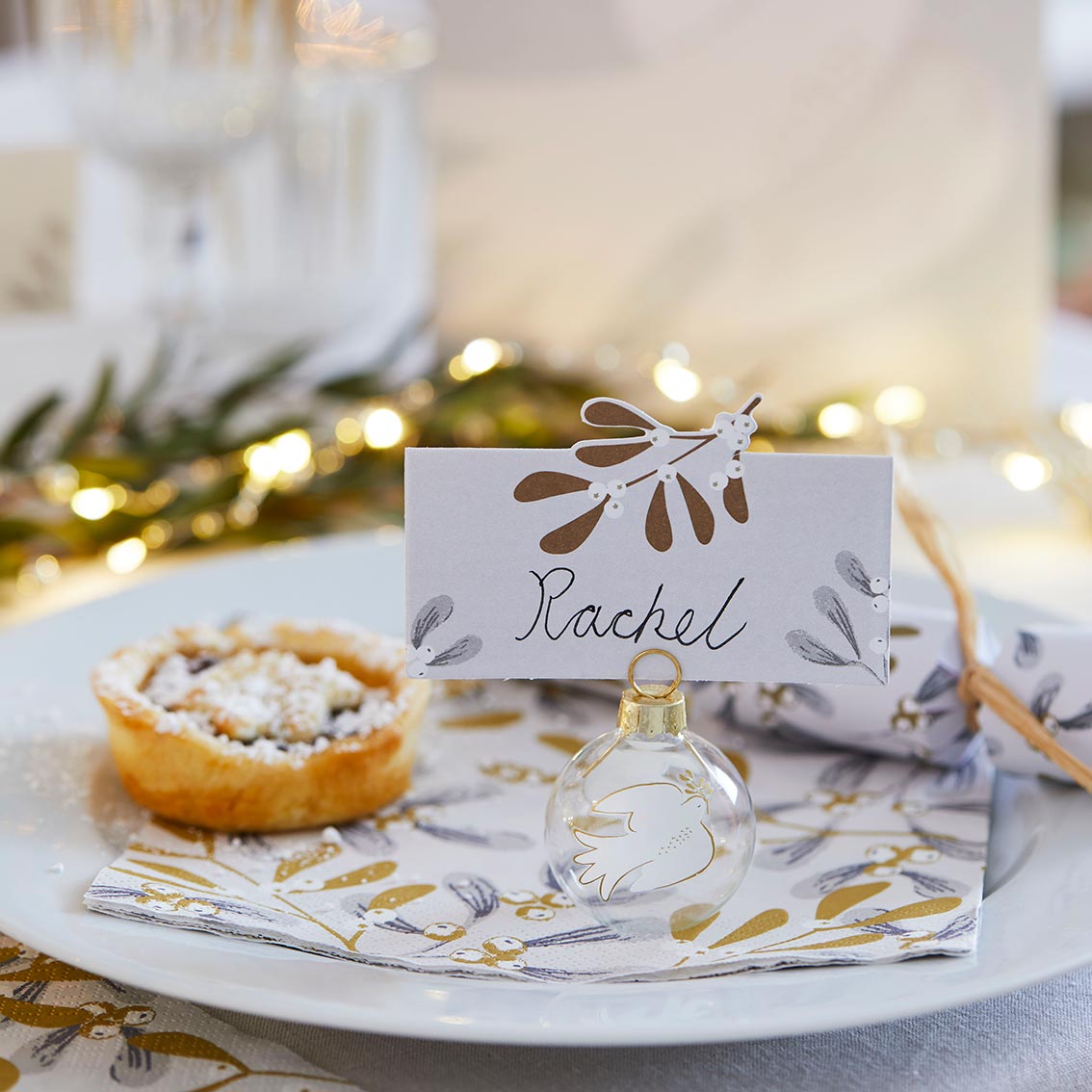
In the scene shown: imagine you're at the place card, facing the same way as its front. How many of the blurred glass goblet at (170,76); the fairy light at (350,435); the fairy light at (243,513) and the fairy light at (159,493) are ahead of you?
0

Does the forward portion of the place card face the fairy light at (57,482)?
no

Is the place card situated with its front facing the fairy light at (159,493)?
no

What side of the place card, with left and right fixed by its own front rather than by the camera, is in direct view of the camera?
front

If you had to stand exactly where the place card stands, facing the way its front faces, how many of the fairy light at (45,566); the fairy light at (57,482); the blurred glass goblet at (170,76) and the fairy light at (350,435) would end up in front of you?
0

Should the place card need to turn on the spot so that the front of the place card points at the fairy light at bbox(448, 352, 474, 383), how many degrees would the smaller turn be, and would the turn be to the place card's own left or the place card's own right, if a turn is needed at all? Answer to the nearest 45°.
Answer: approximately 180°

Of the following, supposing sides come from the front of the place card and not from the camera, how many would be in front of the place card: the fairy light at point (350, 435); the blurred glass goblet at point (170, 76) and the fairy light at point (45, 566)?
0

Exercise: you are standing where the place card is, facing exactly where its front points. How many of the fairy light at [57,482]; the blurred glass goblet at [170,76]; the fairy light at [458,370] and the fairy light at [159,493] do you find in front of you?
0
